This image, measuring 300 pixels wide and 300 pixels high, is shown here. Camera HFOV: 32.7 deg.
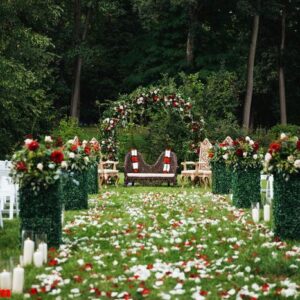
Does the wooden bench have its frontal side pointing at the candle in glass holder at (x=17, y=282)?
yes

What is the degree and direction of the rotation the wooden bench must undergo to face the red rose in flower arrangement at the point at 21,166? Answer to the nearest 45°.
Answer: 0° — it already faces it

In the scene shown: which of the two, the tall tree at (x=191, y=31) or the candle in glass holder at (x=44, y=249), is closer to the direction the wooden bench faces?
the candle in glass holder

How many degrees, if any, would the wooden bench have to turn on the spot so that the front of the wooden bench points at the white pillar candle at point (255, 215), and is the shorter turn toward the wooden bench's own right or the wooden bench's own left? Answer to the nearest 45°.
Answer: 0° — it already faces it

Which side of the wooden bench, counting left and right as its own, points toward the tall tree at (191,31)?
back

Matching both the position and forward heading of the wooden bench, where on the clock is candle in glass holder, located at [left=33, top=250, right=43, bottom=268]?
The candle in glass holder is roughly at 12 o'clock from the wooden bench.

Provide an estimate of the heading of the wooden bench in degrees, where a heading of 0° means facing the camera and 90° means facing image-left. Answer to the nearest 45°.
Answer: approximately 0°

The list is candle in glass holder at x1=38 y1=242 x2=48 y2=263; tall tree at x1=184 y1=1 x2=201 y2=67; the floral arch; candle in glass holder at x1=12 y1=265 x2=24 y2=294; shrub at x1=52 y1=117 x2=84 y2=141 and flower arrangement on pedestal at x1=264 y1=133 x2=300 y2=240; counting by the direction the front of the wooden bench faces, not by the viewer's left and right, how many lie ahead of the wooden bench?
3

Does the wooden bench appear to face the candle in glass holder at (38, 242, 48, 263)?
yes

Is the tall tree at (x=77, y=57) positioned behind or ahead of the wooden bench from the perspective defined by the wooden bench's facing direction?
behind

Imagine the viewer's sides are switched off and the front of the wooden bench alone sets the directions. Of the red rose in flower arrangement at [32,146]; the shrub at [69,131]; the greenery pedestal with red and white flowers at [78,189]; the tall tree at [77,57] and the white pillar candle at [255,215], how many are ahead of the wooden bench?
3
